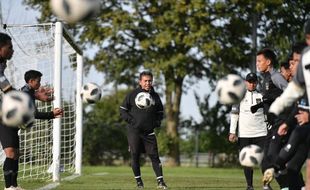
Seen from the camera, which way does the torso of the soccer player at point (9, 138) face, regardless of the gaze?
to the viewer's right

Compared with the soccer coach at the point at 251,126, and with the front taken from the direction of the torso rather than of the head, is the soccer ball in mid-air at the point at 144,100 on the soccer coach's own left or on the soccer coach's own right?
on the soccer coach's own right

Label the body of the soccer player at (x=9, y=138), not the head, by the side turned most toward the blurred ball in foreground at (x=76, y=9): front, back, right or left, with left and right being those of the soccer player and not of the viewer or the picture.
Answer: right

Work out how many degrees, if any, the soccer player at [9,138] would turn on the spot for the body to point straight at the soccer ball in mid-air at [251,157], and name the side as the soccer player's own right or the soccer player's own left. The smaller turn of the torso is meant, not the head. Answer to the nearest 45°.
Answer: approximately 45° to the soccer player's own right

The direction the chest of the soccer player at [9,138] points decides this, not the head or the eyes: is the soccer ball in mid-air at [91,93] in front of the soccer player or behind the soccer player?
in front

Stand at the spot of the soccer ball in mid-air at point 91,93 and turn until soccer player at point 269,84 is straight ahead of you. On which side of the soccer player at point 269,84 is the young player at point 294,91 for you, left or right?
right

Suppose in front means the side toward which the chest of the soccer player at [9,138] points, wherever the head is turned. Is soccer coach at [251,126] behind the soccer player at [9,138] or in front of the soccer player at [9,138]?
in front

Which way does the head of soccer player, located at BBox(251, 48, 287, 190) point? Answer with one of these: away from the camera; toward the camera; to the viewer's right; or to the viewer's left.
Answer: to the viewer's left

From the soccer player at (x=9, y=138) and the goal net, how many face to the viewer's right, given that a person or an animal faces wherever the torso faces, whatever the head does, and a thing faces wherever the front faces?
2

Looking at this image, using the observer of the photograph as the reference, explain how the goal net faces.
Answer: facing to the right of the viewer

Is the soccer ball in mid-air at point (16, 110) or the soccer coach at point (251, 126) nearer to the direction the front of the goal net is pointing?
the soccer coach
